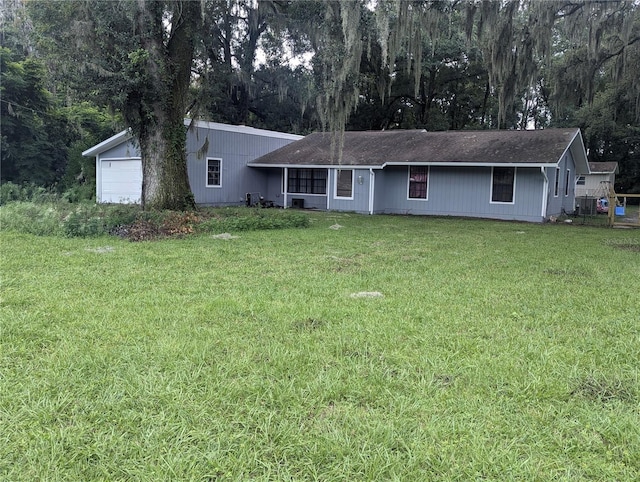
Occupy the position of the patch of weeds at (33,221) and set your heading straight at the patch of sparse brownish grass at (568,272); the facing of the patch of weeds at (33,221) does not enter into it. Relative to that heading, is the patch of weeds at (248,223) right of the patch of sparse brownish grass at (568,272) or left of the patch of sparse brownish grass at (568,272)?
left

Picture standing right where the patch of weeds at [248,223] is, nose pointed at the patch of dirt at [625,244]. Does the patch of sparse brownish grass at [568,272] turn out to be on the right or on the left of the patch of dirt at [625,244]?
right

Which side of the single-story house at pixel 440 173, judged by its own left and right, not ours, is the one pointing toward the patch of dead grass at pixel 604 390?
front

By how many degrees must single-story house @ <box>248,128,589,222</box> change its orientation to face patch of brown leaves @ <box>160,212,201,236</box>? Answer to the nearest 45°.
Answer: approximately 45° to its right

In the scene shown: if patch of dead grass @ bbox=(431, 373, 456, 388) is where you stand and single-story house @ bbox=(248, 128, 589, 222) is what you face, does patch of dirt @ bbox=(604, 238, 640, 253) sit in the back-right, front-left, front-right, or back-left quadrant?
front-right

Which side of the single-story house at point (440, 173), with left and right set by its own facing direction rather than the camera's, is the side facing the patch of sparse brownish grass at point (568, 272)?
front

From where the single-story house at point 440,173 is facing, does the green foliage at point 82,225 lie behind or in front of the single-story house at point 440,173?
in front

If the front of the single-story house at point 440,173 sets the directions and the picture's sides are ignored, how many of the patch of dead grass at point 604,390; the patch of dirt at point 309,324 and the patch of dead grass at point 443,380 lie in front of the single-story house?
3

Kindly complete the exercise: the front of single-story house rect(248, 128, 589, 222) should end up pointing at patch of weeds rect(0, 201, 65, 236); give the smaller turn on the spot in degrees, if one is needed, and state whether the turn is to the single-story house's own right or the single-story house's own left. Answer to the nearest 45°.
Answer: approximately 45° to the single-story house's own right

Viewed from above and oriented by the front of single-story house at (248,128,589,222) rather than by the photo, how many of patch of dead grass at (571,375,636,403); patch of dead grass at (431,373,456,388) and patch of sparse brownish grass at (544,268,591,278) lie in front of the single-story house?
3

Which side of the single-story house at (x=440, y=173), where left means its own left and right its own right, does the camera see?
front

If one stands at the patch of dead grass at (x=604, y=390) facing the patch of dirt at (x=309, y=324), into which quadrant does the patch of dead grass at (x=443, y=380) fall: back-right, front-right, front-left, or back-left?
front-left

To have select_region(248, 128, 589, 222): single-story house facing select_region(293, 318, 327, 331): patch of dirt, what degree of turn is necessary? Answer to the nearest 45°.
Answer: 0° — it already faces it

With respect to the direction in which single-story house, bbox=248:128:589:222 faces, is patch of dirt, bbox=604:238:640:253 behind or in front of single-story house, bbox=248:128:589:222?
in front

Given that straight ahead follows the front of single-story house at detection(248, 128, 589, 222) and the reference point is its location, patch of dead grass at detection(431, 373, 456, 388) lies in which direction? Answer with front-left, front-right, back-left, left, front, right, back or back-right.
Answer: front
